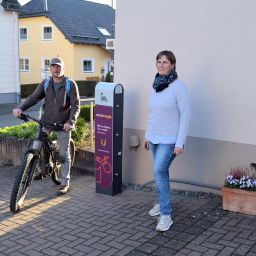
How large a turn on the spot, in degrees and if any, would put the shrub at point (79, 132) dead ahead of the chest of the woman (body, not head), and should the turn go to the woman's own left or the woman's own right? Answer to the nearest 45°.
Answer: approximately 90° to the woman's own right

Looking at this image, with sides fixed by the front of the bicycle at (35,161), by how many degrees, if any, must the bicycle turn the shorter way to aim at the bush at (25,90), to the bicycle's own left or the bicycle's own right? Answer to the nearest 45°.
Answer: approximately 135° to the bicycle's own right

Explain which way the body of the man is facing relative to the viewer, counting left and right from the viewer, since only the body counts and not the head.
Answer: facing the viewer

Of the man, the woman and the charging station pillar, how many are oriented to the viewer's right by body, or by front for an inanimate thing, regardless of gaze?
0

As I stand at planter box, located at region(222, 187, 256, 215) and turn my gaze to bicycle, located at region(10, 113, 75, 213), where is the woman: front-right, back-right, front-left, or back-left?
front-left

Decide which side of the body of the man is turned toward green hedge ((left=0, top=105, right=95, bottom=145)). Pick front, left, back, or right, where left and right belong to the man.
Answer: back

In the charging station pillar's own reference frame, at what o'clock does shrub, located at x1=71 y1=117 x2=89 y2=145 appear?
The shrub is roughly at 4 o'clock from the charging station pillar.

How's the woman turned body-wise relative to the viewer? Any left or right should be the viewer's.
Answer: facing the viewer and to the left of the viewer

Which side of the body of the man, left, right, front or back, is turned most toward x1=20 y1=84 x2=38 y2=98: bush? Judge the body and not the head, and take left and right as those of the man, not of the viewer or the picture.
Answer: back

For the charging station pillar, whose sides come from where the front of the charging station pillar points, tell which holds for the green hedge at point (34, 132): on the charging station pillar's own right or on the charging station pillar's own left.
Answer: on the charging station pillar's own right

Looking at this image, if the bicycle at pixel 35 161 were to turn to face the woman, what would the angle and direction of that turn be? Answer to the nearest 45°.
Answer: approximately 90° to its left

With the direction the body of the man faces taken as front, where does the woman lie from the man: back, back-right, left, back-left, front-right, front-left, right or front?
front-left

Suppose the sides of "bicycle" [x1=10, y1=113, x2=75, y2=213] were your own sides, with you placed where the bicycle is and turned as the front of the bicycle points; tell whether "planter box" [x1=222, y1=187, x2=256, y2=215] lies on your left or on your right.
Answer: on your left

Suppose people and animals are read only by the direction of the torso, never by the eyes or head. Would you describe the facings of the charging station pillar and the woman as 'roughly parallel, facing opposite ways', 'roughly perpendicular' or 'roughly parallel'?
roughly parallel
